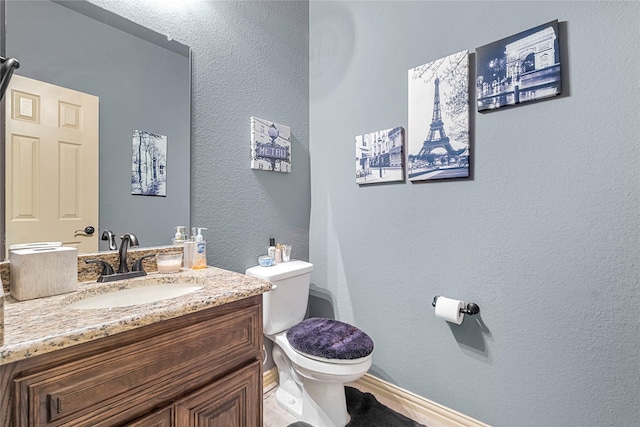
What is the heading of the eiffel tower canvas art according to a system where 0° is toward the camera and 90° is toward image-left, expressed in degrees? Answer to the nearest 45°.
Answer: approximately 45°

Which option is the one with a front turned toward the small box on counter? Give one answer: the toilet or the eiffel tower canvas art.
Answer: the eiffel tower canvas art

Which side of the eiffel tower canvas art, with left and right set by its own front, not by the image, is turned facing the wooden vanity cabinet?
front

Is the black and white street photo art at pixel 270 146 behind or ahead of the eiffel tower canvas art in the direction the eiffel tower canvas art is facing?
ahead

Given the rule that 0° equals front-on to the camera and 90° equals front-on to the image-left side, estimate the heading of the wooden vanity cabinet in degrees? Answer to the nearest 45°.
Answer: approximately 315°

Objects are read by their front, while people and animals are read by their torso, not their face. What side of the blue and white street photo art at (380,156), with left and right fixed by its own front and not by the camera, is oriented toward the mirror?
front

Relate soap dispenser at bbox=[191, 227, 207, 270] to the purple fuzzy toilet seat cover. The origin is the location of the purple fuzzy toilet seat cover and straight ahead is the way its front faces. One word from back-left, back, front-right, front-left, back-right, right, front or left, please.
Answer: back-right

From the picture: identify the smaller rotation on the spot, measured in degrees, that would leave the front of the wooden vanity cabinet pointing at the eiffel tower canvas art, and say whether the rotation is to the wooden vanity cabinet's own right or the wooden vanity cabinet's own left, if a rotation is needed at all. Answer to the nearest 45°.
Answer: approximately 45° to the wooden vanity cabinet's own left

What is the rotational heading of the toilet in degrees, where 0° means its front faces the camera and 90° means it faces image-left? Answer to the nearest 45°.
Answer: approximately 315°
